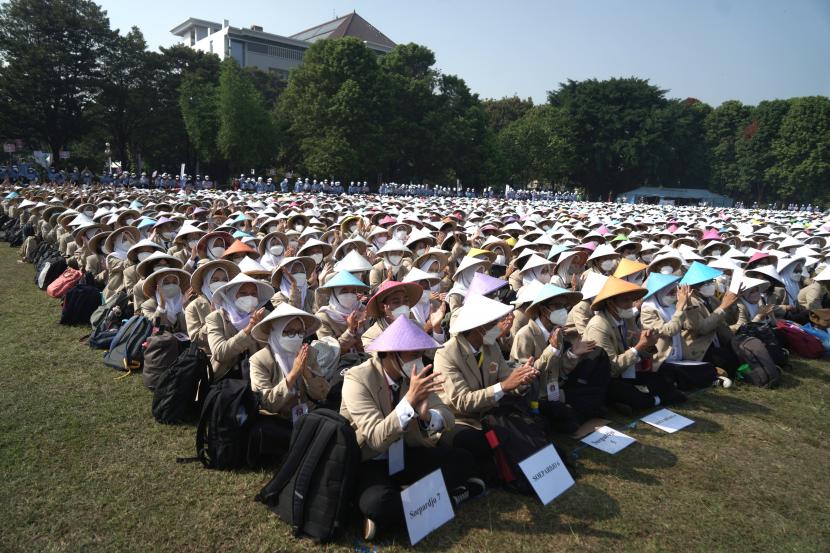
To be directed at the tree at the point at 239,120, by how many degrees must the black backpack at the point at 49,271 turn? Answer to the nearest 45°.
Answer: approximately 135° to its right

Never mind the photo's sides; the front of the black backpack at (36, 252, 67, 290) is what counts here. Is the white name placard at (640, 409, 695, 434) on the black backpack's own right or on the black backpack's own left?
on the black backpack's own left

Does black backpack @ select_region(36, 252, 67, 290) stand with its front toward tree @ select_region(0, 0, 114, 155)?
no

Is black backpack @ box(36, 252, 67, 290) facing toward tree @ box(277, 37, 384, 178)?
no

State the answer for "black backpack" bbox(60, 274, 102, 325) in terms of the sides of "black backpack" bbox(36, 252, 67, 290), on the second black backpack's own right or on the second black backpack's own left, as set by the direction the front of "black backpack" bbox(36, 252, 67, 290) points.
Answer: on the second black backpack's own left

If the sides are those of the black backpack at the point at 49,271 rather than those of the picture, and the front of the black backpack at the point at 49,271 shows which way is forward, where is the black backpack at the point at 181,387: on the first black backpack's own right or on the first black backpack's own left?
on the first black backpack's own left

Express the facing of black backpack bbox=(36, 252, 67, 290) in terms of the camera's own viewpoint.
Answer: facing the viewer and to the left of the viewer

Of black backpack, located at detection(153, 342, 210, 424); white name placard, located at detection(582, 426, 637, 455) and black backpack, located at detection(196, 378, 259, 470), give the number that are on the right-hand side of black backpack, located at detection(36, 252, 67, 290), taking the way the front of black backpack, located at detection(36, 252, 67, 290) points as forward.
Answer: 0

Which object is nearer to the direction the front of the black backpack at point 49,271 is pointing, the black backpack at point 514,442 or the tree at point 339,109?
the black backpack

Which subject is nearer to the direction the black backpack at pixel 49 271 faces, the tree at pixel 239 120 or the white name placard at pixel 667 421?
the white name placard

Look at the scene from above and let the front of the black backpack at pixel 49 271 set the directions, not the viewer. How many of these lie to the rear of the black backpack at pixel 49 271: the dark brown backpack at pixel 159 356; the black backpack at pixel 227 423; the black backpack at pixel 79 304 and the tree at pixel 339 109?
1

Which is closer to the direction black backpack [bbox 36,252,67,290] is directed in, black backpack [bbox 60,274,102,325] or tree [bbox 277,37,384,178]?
the black backpack

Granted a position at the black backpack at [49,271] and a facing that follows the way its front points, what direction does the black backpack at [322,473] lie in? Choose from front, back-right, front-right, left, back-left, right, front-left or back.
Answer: front-left

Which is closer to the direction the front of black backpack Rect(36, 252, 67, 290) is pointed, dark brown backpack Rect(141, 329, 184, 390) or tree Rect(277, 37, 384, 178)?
the dark brown backpack

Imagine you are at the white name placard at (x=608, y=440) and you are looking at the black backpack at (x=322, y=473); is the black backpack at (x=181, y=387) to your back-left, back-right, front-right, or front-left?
front-right

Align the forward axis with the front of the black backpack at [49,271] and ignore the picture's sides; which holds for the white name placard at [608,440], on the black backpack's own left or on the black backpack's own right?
on the black backpack's own left

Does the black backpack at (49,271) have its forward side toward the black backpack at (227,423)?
no

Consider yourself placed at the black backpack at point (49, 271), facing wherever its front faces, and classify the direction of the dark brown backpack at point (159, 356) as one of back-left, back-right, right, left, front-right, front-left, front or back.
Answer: front-left

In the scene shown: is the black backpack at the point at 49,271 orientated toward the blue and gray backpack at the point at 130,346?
no
